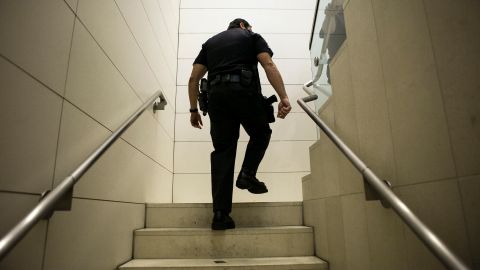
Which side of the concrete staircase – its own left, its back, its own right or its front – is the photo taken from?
front

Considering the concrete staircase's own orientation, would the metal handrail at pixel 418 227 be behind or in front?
in front
